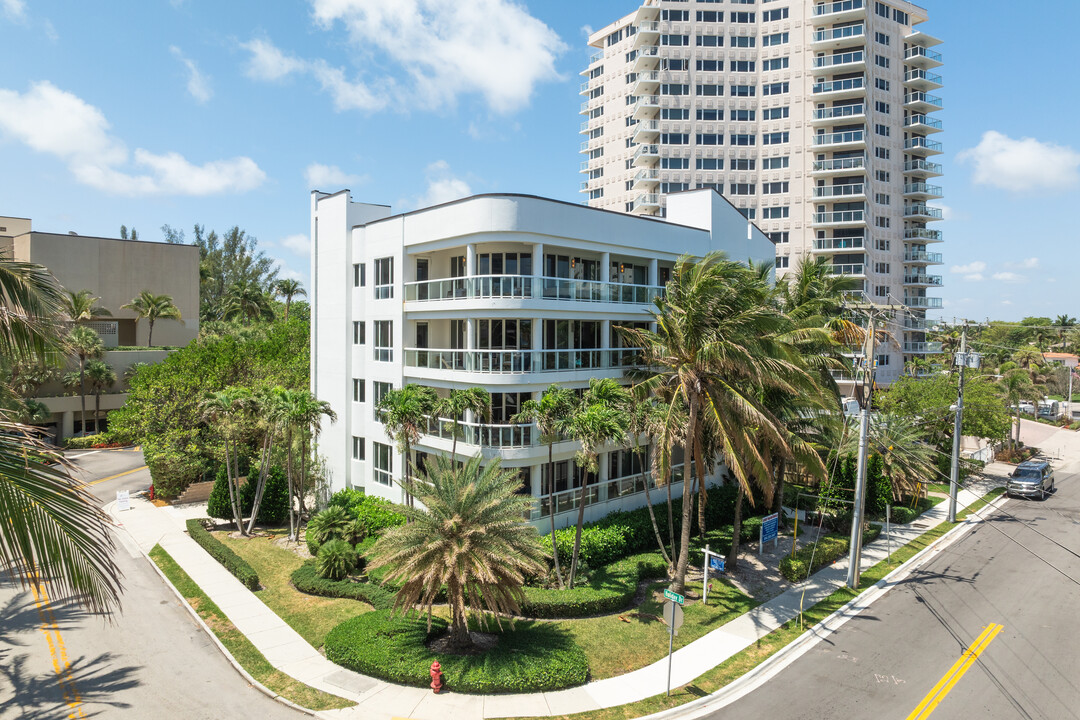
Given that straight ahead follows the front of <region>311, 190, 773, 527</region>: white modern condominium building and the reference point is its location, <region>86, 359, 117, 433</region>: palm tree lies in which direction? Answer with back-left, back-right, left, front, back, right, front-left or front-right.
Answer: back

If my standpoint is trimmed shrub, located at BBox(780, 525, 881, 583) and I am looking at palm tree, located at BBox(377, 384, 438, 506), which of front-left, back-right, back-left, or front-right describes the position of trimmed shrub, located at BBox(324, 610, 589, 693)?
front-left

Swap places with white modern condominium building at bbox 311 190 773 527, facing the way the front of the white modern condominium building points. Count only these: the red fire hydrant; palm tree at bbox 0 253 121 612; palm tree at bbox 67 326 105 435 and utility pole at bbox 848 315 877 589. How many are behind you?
1

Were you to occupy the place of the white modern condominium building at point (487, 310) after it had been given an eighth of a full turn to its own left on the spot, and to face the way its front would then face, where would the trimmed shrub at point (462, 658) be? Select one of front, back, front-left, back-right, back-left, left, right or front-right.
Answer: right

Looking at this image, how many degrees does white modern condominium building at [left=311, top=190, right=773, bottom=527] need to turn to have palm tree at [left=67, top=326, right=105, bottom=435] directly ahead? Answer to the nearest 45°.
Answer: approximately 180°

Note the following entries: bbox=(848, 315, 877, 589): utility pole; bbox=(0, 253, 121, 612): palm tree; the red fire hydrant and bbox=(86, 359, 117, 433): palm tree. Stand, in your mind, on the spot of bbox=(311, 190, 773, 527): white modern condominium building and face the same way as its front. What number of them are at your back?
1

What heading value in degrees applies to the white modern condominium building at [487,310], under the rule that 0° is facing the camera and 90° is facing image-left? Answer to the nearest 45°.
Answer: approximately 315°

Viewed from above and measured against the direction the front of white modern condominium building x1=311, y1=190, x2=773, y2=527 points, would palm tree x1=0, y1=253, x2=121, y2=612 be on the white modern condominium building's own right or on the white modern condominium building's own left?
on the white modern condominium building's own right

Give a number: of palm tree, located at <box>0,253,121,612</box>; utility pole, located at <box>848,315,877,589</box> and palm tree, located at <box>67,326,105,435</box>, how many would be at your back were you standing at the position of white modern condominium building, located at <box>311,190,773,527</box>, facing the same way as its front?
1

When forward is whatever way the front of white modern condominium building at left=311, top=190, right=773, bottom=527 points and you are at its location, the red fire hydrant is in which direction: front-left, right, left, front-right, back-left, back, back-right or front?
front-right
